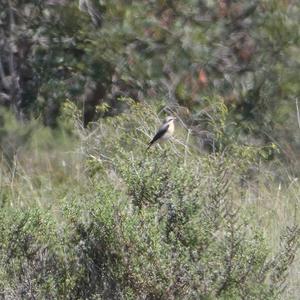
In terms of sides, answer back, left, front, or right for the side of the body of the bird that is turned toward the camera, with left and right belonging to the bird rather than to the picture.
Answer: right
